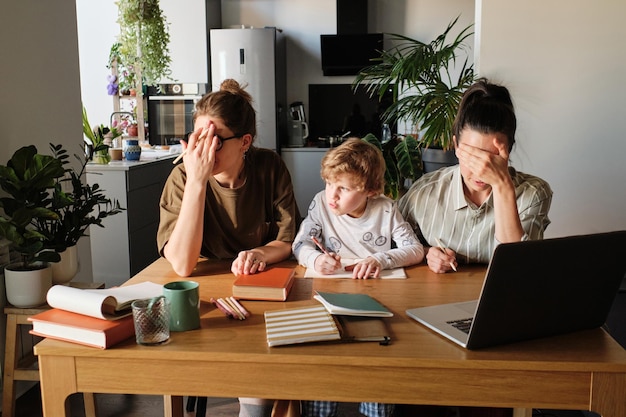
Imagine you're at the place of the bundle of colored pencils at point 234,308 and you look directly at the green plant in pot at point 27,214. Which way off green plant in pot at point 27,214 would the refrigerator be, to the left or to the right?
right

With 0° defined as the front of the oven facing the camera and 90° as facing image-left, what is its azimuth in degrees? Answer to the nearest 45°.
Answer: approximately 0°

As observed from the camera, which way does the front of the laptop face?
facing away from the viewer and to the left of the viewer

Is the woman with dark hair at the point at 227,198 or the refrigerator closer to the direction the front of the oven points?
the woman with dark hair

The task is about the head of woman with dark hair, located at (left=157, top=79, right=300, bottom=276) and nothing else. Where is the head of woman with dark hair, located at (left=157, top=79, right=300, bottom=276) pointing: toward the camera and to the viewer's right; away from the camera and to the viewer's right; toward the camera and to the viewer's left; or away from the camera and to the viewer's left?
toward the camera and to the viewer's left

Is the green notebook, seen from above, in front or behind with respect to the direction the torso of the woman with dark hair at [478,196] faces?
in front

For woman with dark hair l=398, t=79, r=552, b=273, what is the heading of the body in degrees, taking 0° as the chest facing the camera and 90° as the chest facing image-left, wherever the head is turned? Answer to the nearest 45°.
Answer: approximately 0°

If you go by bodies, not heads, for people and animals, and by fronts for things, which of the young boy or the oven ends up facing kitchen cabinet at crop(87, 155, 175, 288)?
the oven
